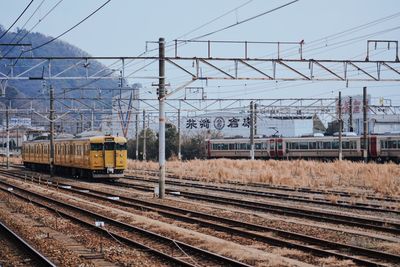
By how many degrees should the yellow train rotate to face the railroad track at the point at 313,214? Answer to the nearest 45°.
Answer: approximately 45° to its right

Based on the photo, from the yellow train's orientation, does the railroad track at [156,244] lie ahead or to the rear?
ahead

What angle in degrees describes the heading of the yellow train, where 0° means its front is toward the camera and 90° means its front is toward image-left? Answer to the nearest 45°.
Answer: approximately 315°

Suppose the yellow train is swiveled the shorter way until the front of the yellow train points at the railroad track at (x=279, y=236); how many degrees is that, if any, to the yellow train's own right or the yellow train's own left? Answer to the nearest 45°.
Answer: approximately 45° to the yellow train's own right

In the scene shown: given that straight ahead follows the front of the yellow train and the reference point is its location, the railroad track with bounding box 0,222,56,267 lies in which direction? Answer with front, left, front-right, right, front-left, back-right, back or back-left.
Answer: front-right
